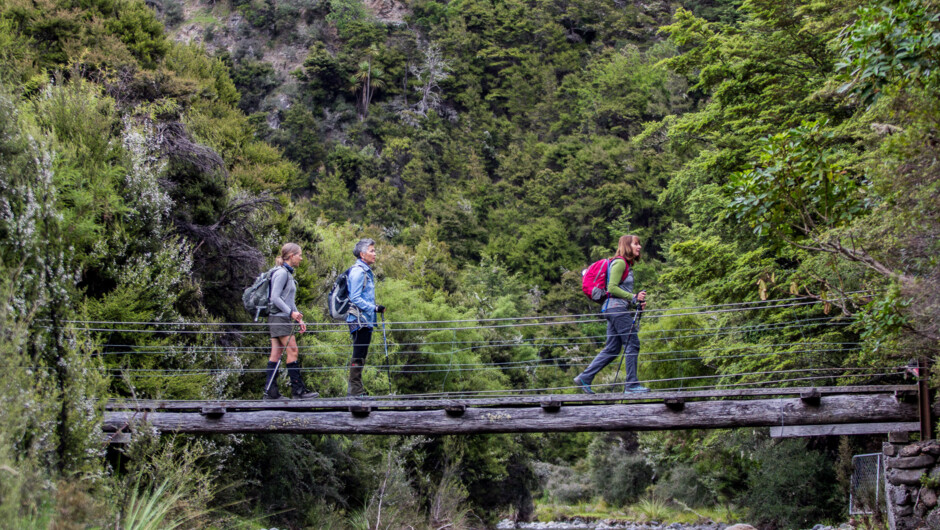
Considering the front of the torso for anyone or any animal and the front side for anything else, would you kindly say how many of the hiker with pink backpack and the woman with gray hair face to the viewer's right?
2

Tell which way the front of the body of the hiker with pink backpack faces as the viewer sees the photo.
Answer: to the viewer's right

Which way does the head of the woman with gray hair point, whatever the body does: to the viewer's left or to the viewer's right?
to the viewer's right

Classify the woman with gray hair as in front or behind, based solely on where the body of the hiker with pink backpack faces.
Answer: behind

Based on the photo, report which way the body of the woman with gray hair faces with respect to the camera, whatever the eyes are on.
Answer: to the viewer's right
